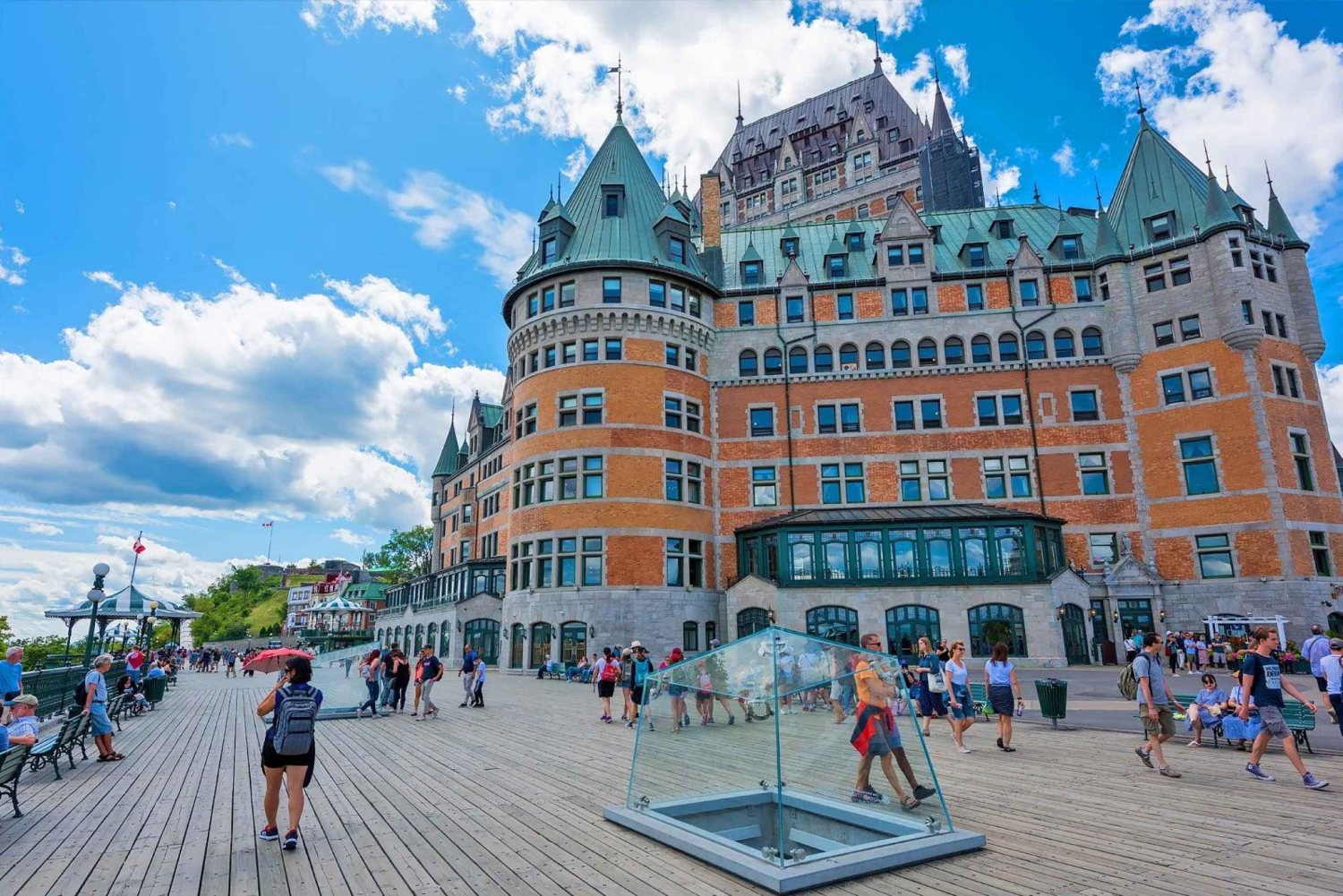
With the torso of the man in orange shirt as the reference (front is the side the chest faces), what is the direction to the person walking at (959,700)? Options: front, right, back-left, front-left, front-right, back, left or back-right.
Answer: left

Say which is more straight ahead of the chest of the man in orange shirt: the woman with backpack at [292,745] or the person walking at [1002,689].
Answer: the person walking

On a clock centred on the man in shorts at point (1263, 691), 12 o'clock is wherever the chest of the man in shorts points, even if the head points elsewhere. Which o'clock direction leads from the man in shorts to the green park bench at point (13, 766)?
The green park bench is roughly at 3 o'clock from the man in shorts.

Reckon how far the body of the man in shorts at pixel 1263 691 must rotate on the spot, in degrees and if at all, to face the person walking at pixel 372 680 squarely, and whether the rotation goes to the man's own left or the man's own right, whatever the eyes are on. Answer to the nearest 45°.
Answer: approximately 135° to the man's own right

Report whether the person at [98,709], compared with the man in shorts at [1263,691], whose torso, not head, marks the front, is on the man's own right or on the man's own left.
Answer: on the man's own right

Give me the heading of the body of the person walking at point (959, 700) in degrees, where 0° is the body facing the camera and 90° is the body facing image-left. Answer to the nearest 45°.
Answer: approximately 315°

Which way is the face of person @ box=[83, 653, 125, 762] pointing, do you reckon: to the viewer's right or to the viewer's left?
to the viewer's right

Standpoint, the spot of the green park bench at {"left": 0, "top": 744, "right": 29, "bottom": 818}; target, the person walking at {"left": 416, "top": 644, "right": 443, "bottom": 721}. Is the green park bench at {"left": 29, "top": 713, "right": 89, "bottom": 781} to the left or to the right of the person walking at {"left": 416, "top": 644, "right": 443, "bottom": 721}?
left

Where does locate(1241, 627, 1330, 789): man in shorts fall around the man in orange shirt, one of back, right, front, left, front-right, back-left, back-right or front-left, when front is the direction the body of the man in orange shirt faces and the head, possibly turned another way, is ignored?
front-left

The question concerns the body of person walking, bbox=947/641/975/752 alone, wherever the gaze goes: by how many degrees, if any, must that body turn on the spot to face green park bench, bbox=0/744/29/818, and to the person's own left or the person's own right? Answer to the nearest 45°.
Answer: approximately 90° to the person's own right
